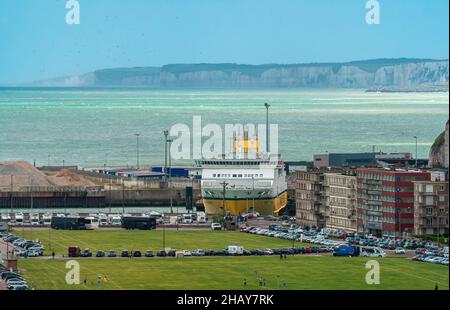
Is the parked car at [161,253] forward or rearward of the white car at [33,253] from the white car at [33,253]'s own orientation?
forward

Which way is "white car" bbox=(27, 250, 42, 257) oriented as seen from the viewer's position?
to the viewer's right

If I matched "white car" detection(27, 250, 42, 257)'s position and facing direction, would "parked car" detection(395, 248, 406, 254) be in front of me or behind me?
in front

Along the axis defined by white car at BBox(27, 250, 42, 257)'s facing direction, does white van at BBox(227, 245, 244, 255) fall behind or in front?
in front

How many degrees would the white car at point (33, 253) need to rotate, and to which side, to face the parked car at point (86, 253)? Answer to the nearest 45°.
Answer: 0° — it already faces it
